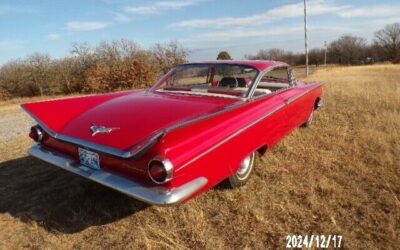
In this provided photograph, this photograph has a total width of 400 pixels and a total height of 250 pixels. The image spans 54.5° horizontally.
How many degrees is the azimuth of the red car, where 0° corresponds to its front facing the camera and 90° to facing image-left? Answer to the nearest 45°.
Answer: approximately 225°

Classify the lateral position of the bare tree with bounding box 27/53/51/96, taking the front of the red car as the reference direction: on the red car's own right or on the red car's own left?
on the red car's own left
